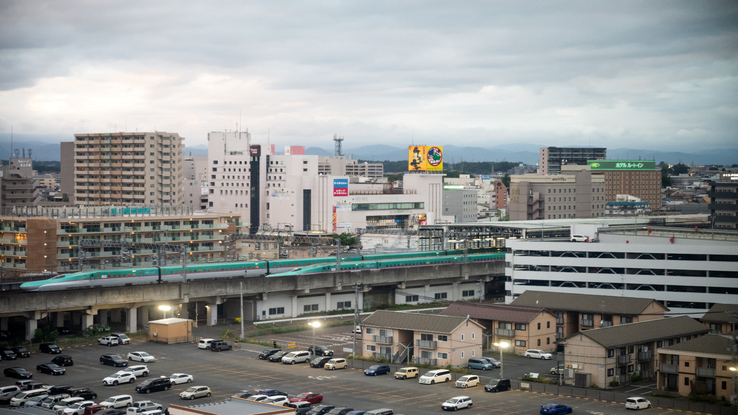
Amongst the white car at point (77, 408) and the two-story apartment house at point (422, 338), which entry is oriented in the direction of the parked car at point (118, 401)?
the two-story apartment house

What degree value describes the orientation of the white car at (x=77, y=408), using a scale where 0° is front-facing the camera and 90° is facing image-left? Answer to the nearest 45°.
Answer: approximately 45°

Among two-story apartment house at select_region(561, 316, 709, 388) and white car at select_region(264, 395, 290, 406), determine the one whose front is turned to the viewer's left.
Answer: the white car

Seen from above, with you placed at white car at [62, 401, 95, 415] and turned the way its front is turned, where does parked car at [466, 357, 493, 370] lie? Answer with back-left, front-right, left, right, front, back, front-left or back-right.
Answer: back-left

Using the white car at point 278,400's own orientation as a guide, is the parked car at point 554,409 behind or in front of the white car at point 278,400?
behind

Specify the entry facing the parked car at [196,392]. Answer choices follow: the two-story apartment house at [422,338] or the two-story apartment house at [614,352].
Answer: the two-story apartment house at [422,338]

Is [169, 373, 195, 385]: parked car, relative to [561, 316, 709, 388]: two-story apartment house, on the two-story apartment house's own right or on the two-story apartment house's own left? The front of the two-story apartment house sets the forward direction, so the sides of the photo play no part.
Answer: on the two-story apartment house's own right

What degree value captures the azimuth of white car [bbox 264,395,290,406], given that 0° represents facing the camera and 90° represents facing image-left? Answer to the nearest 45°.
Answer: approximately 90°

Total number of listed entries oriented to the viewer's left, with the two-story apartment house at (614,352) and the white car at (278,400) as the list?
1
